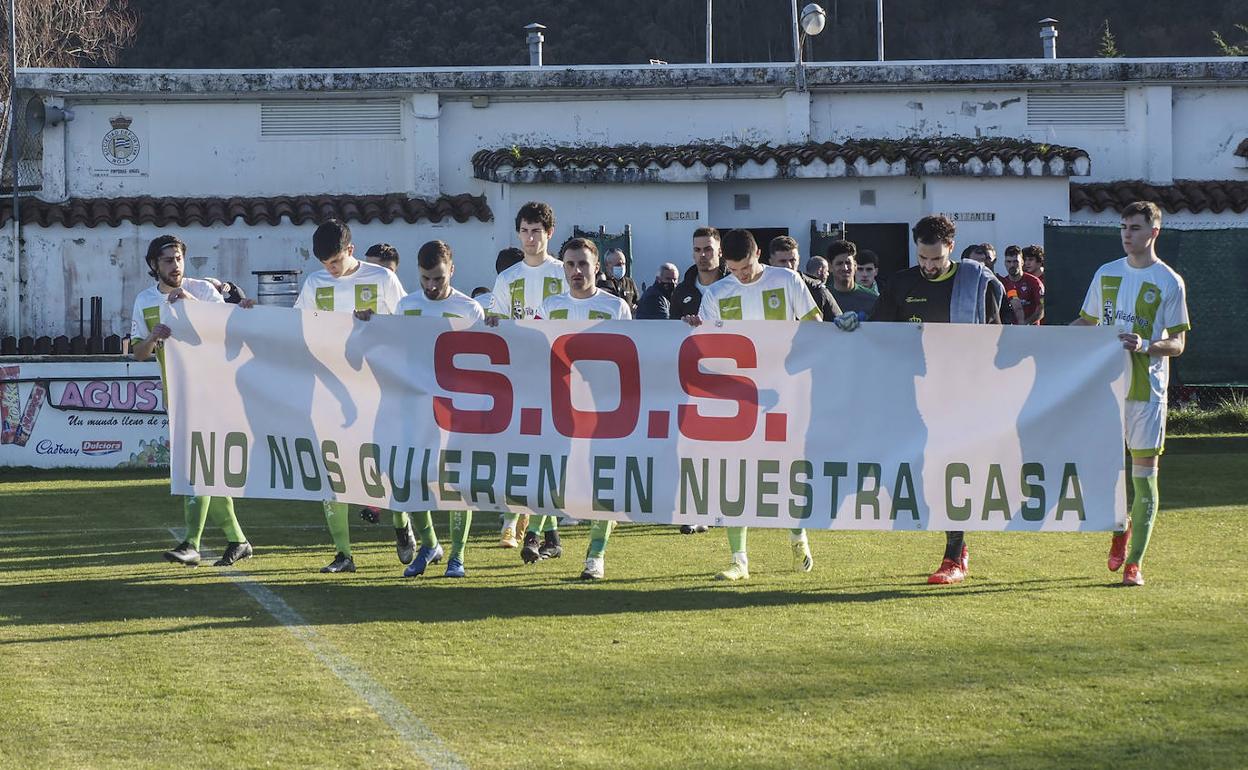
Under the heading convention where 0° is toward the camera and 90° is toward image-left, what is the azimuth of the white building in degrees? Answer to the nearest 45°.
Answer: approximately 0°

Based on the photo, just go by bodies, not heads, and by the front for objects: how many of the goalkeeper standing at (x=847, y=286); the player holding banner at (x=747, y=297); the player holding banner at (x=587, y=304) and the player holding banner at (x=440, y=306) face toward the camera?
4

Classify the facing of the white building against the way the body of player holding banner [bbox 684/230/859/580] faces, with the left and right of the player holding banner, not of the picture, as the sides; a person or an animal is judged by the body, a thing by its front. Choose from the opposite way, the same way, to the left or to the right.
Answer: the same way

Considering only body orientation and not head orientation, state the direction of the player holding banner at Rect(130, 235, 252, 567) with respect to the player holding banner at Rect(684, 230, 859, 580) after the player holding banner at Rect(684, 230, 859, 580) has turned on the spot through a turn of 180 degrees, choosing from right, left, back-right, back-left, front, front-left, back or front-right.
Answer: left

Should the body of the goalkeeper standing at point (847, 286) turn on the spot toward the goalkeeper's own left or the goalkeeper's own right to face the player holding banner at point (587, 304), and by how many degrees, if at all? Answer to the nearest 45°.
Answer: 0° — they already face them

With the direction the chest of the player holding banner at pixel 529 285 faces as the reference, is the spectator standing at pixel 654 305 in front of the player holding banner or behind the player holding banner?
behind

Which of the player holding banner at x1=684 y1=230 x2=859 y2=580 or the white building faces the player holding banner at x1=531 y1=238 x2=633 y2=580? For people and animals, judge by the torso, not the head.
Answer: the white building

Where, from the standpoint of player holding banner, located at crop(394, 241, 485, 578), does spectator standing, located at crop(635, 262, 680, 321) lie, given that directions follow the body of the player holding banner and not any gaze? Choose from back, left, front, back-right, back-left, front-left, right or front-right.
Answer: back-left

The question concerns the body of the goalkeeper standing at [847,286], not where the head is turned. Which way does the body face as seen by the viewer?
toward the camera

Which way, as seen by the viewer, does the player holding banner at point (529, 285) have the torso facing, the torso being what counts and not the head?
toward the camera

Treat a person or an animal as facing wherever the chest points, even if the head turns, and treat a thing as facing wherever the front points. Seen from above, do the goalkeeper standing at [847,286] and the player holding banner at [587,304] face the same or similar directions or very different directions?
same or similar directions

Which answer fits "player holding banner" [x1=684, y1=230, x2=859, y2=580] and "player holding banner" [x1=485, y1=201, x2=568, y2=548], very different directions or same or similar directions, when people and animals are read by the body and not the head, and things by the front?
same or similar directions

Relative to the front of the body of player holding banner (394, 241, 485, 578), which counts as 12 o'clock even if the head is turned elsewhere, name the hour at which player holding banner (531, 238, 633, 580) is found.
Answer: player holding banner (531, 238, 633, 580) is roughly at 9 o'clock from player holding banner (394, 241, 485, 578).

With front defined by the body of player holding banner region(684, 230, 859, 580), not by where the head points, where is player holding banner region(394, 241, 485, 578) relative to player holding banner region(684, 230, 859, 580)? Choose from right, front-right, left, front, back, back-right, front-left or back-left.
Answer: right

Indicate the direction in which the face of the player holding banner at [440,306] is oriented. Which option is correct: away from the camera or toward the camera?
toward the camera

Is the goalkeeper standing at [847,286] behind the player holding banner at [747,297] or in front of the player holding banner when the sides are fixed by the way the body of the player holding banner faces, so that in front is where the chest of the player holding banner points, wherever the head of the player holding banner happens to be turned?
behind
